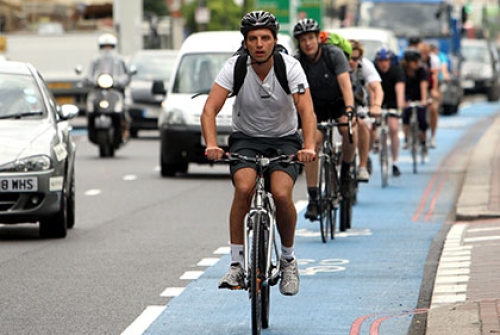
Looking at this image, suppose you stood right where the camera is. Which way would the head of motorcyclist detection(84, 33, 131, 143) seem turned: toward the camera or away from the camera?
toward the camera

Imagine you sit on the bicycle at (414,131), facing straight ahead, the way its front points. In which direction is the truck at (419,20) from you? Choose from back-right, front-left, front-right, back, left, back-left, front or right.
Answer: back

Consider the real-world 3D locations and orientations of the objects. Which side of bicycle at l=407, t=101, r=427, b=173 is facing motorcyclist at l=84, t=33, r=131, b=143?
right

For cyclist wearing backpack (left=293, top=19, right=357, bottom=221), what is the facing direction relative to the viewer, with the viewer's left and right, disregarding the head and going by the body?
facing the viewer

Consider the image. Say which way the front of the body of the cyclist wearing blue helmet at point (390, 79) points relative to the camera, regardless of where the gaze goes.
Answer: toward the camera

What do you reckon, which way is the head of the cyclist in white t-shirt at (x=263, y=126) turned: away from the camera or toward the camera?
toward the camera

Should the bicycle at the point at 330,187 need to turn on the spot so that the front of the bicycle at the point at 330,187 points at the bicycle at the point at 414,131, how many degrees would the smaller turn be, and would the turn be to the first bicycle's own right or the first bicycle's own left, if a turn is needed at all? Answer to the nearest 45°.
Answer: approximately 180°

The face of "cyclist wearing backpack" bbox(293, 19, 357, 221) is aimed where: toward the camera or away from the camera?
toward the camera

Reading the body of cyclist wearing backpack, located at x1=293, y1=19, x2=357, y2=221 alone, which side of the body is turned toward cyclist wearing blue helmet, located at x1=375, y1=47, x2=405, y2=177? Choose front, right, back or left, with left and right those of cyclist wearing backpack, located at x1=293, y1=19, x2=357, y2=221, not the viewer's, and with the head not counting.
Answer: back

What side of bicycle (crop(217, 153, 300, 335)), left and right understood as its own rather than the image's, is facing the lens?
front

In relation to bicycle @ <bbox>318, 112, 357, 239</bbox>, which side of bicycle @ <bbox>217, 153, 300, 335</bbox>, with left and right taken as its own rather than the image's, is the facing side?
back

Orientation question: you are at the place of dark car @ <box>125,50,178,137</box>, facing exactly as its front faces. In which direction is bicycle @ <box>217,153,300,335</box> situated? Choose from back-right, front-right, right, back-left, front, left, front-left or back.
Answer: front

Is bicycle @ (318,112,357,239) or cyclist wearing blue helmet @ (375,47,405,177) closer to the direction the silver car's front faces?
the bicycle

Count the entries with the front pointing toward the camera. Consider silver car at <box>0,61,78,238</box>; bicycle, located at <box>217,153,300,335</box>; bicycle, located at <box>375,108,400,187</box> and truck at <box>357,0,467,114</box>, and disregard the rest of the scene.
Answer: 4

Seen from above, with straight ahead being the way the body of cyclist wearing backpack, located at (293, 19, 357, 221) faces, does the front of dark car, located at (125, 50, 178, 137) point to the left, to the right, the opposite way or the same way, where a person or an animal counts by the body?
the same way

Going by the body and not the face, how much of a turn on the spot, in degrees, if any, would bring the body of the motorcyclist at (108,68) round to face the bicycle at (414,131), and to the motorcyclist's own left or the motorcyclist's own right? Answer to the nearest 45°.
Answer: approximately 45° to the motorcyclist's own left

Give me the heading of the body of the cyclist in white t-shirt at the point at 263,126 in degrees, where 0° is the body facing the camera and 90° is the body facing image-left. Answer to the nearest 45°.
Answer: approximately 0°

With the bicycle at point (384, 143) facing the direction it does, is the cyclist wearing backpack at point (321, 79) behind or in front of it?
in front
